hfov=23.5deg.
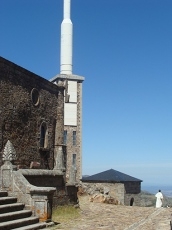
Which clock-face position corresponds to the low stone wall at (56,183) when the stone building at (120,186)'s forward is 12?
The low stone wall is roughly at 2 o'clock from the stone building.

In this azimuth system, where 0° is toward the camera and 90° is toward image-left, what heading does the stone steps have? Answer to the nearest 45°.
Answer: approximately 315°

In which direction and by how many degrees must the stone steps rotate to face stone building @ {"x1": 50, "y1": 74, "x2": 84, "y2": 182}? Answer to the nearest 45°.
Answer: approximately 135° to its left

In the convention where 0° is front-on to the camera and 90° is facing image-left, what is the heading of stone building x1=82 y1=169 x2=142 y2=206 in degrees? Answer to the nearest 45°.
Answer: approximately 315°

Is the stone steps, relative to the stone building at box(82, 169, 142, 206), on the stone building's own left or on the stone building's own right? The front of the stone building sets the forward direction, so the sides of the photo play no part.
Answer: on the stone building's own right

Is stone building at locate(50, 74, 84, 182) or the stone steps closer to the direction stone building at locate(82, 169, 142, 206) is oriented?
the stone steps
